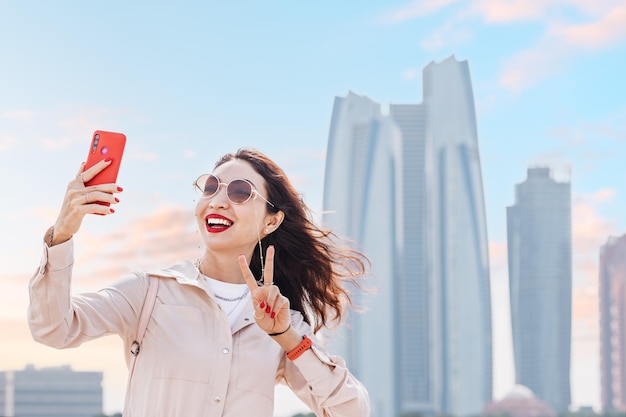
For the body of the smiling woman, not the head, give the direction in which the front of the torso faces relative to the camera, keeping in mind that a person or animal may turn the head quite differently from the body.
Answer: toward the camera

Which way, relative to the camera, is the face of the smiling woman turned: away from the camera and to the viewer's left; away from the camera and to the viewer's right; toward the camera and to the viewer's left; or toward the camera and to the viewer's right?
toward the camera and to the viewer's left
